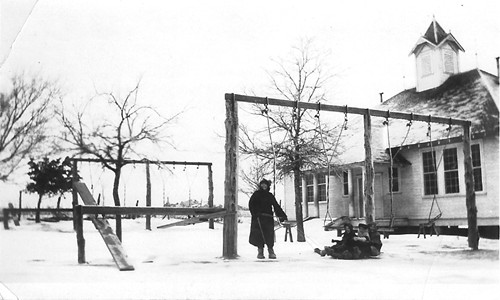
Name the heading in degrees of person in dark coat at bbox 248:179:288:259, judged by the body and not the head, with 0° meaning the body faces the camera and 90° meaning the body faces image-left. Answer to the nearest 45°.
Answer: approximately 0°

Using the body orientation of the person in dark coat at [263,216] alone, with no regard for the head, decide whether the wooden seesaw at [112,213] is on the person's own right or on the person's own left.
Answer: on the person's own right
